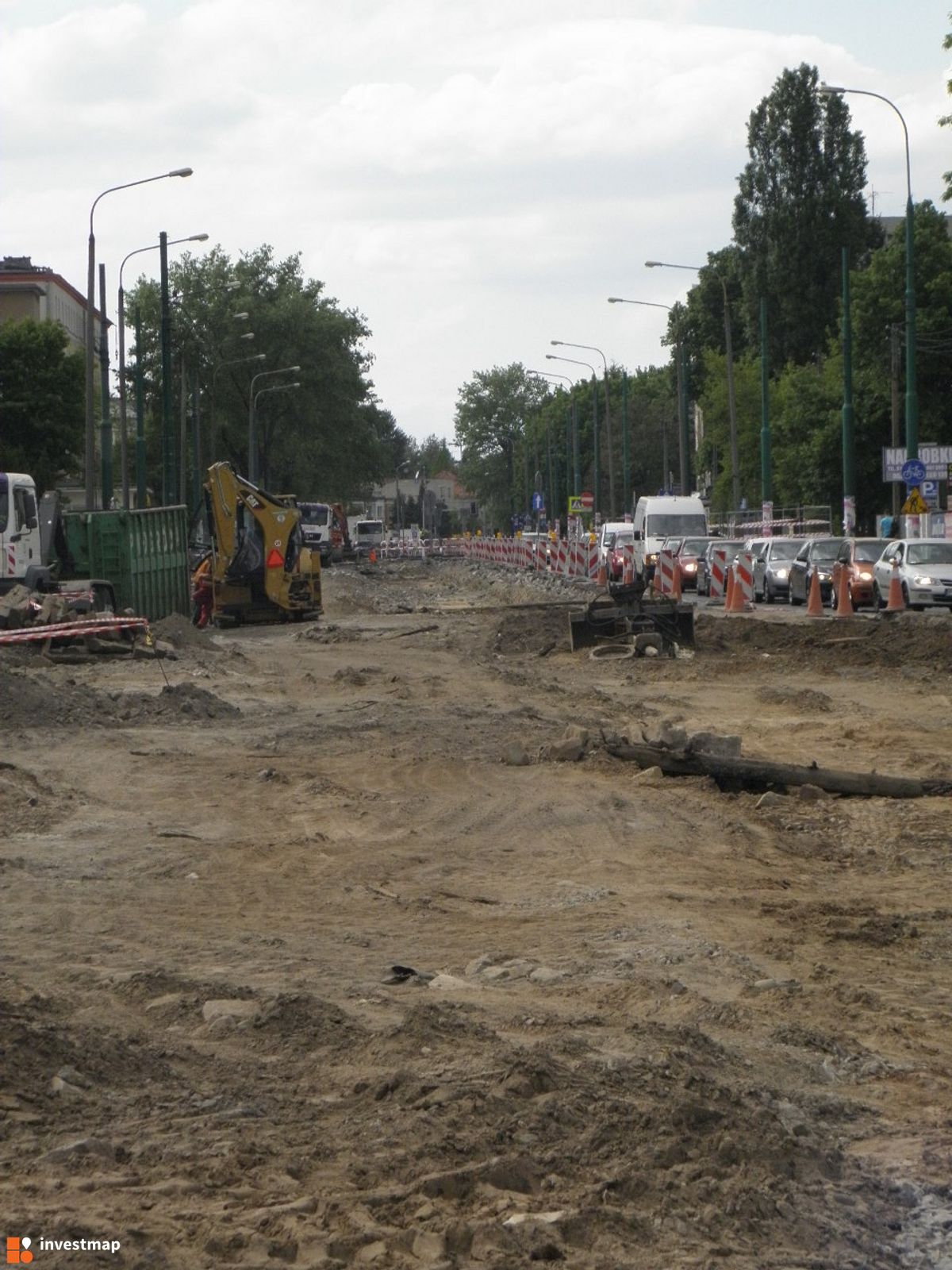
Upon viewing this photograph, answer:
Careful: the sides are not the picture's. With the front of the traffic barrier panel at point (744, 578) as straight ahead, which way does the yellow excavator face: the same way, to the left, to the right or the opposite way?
the opposite way

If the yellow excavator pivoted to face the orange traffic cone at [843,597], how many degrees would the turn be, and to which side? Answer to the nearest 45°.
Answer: approximately 90° to its right

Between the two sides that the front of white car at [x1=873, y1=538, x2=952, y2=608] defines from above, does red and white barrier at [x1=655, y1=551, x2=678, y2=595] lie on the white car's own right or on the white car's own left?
on the white car's own right

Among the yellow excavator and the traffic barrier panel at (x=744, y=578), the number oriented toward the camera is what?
1

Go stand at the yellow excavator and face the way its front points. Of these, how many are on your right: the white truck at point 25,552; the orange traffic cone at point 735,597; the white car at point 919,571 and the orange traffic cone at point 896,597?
3

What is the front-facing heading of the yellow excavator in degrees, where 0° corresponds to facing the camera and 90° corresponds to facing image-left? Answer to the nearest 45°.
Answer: approximately 180°

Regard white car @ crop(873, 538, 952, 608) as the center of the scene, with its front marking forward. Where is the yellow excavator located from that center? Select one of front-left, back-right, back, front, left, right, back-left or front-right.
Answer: back-right

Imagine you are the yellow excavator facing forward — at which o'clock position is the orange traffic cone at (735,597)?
The orange traffic cone is roughly at 3 o'clock from the yellow excavator.

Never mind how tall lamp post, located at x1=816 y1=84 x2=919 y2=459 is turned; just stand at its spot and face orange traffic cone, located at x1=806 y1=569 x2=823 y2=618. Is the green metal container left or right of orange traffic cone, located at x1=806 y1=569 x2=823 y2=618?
right

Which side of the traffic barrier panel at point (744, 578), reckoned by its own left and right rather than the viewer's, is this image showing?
front

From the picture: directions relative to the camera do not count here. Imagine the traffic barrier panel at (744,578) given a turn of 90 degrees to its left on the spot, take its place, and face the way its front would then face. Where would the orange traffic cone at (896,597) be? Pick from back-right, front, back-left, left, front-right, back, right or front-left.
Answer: front-right

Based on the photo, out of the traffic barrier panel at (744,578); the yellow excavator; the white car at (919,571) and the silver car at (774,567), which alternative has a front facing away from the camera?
the yellow excavator

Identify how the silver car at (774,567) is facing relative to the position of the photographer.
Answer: facing the viewer and to the right of the viewer

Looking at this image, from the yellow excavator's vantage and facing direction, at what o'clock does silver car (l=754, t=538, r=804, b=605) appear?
The silver car is roughly at 2 o'clock from the yellow excavator.
